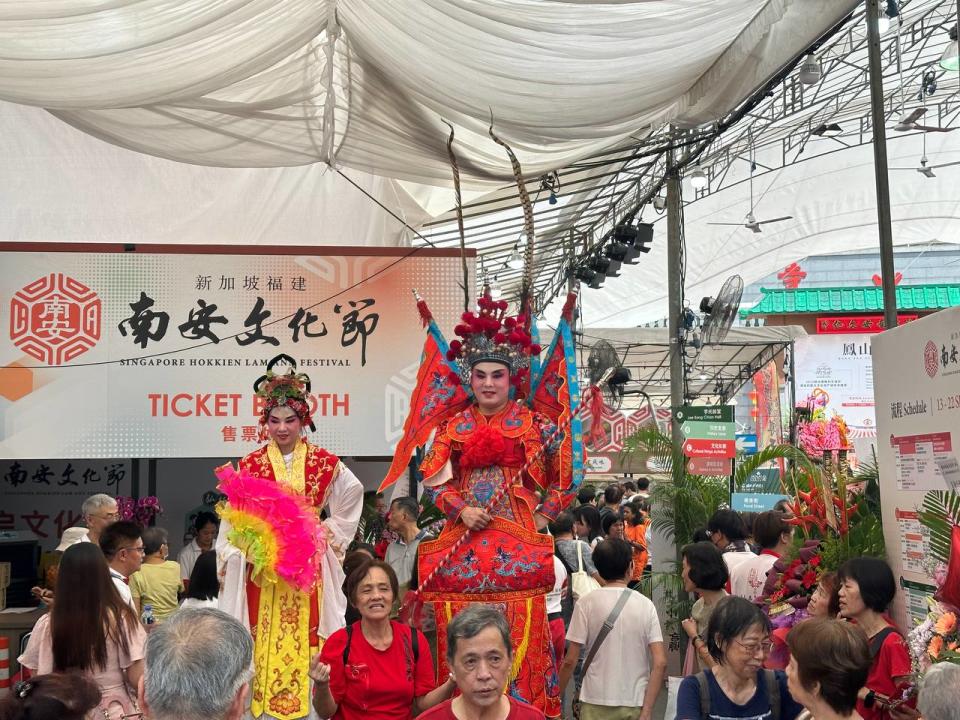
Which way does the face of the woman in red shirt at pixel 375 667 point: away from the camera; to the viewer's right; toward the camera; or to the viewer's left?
toward the camera

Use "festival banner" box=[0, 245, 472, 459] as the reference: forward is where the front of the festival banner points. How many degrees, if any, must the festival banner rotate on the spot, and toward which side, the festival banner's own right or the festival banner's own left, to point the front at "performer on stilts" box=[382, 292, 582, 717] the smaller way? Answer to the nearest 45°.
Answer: approximately 45° to the festival banner's own left

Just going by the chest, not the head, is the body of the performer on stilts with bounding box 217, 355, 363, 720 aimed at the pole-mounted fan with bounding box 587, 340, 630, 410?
no

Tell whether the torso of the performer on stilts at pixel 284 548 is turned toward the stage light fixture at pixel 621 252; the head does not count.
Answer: no

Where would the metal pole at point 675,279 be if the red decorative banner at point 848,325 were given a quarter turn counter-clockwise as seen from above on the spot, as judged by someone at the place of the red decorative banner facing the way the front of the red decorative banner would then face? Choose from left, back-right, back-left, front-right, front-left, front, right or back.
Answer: right

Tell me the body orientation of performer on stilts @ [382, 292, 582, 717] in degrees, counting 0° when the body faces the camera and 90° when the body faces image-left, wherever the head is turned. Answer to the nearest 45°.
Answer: approximately 0°

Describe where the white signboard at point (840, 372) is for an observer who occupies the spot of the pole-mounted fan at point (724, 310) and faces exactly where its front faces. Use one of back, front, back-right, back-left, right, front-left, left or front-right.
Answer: left

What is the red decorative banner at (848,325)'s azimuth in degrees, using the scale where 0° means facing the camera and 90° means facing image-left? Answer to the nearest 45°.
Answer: approximately 0°

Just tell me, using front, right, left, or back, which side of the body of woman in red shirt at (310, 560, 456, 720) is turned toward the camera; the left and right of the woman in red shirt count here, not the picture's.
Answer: front

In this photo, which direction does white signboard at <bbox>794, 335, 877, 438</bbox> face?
toward the camera

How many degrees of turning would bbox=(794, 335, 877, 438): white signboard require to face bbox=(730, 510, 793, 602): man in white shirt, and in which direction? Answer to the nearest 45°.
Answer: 0° — it already faces them

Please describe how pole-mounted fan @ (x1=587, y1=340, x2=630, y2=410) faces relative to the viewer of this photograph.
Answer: facing the viewer and to the left of the viewer

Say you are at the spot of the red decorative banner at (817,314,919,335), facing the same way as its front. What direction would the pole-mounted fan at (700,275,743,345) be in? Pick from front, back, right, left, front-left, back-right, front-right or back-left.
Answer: front

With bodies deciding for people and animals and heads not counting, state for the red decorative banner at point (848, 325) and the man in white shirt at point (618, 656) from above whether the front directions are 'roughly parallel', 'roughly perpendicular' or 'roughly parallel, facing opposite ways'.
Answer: roughly parallel, facing opposite ways
